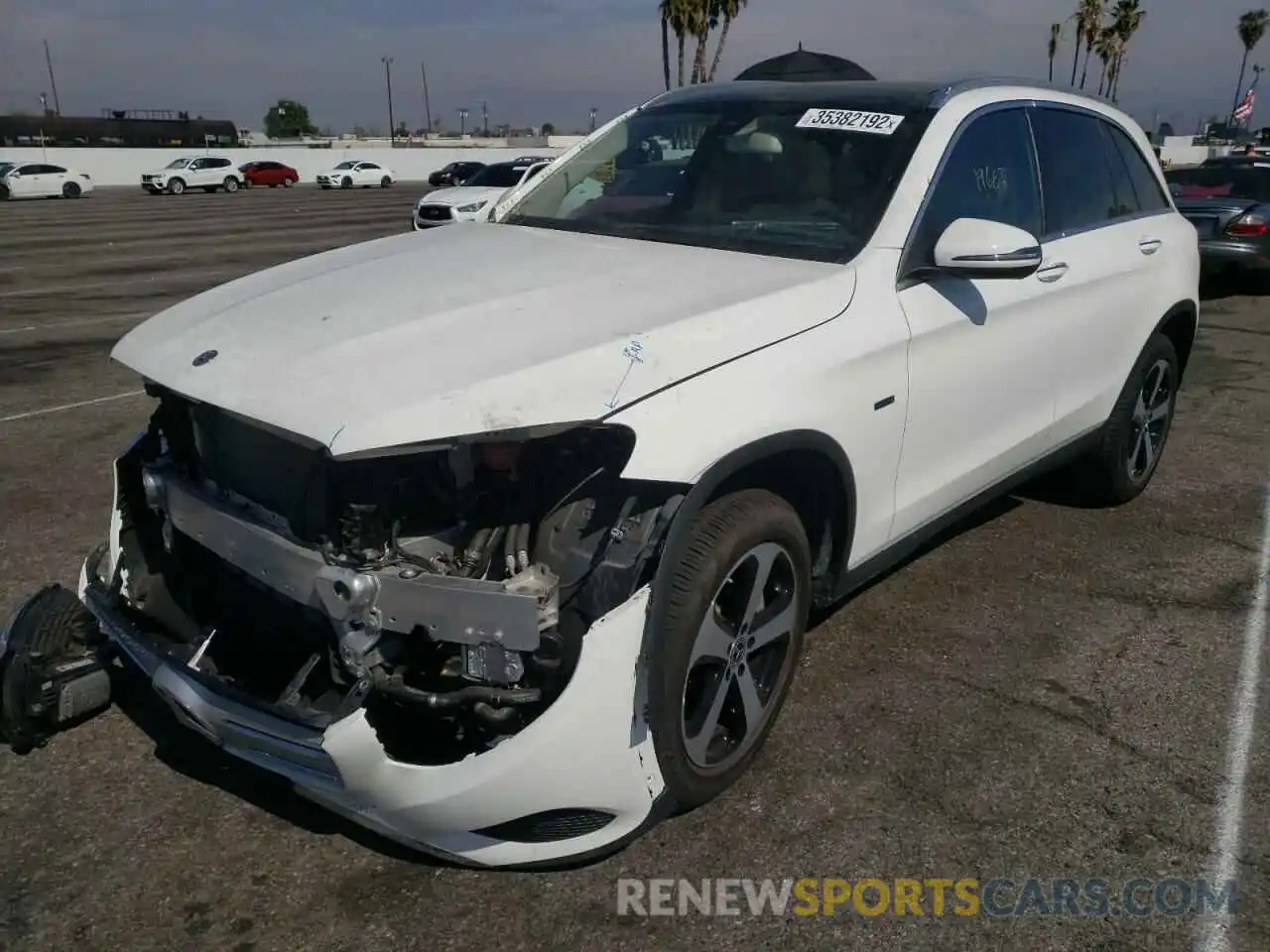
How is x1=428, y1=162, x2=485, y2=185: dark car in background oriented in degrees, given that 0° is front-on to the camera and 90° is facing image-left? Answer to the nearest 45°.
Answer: approximately 45°

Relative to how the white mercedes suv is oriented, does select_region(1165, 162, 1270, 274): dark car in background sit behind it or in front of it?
behind

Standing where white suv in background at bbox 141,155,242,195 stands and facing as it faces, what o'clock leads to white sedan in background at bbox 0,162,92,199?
The white sedan in background is roughly at 12 o'clock from the white suv in background.

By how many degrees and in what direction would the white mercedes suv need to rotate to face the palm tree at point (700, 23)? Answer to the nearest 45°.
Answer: approximately 135° to its right

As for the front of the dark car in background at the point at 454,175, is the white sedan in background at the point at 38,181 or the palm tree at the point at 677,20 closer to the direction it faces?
the white sedan in background

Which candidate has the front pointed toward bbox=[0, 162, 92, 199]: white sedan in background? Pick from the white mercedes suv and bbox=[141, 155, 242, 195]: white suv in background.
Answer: the white suv in background
